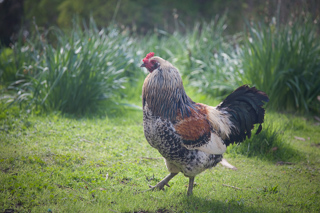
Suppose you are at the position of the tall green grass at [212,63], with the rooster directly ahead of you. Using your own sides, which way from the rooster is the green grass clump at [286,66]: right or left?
left

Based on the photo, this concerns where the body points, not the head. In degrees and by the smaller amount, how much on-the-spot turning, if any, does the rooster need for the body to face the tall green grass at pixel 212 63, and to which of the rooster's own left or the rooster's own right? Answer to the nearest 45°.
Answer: approximately 90° to the rooster's own right

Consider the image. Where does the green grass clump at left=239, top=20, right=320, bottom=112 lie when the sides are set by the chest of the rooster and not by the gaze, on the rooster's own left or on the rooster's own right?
on the rooster's own right

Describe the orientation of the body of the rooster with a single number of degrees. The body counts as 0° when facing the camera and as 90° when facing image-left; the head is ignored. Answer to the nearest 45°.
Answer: approximately 90°
